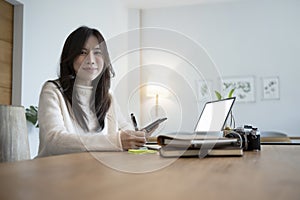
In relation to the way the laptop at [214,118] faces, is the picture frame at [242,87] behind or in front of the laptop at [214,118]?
behind

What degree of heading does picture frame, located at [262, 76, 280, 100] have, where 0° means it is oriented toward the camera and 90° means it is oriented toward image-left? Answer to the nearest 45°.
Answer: approximately 0°

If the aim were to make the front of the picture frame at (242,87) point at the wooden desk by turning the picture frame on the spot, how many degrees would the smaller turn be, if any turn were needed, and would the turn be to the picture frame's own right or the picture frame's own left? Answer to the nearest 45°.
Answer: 0° — it already faces it

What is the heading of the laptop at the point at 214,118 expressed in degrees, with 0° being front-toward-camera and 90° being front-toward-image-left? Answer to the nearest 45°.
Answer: approximately 45°

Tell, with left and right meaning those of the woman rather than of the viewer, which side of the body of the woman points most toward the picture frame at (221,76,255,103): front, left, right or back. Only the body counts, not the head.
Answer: left

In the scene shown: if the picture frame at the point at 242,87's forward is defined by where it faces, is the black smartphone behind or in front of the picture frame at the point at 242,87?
in front

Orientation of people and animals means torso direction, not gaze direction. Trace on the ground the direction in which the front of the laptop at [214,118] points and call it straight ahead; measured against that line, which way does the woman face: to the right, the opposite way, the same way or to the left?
to the left

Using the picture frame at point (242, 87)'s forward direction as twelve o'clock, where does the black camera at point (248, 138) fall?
The black camera is roughly at 12 o'clock from the picture frame.

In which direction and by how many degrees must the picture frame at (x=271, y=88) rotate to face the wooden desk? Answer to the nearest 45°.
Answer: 0° — it already faces it

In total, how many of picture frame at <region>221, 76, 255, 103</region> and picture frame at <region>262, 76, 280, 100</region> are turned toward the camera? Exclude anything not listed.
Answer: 2
